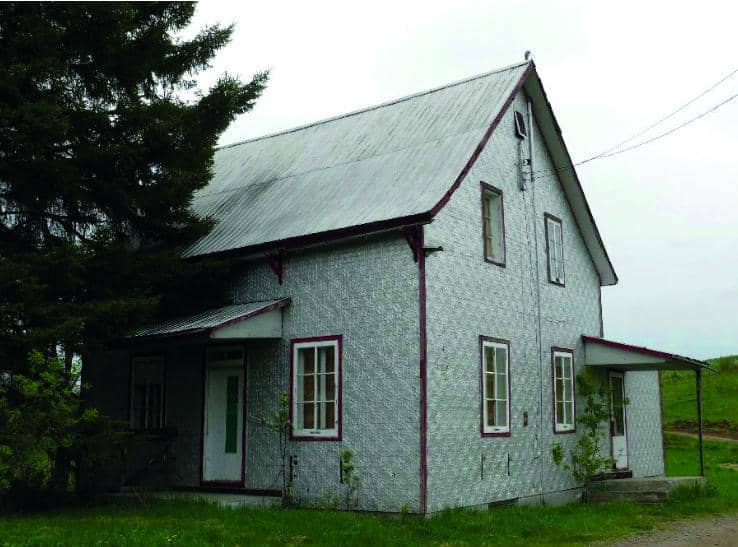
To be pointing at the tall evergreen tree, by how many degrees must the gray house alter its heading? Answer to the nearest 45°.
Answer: approximately 45° to its right

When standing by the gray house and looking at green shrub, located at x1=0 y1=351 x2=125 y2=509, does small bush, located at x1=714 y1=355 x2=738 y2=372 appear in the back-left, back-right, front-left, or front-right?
back-right

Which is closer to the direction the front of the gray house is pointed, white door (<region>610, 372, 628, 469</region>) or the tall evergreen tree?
the tall evergreen tree

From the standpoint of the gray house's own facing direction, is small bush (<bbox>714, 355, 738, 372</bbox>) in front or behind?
behind

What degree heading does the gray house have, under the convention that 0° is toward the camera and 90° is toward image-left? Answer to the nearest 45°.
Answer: approximately 45°
